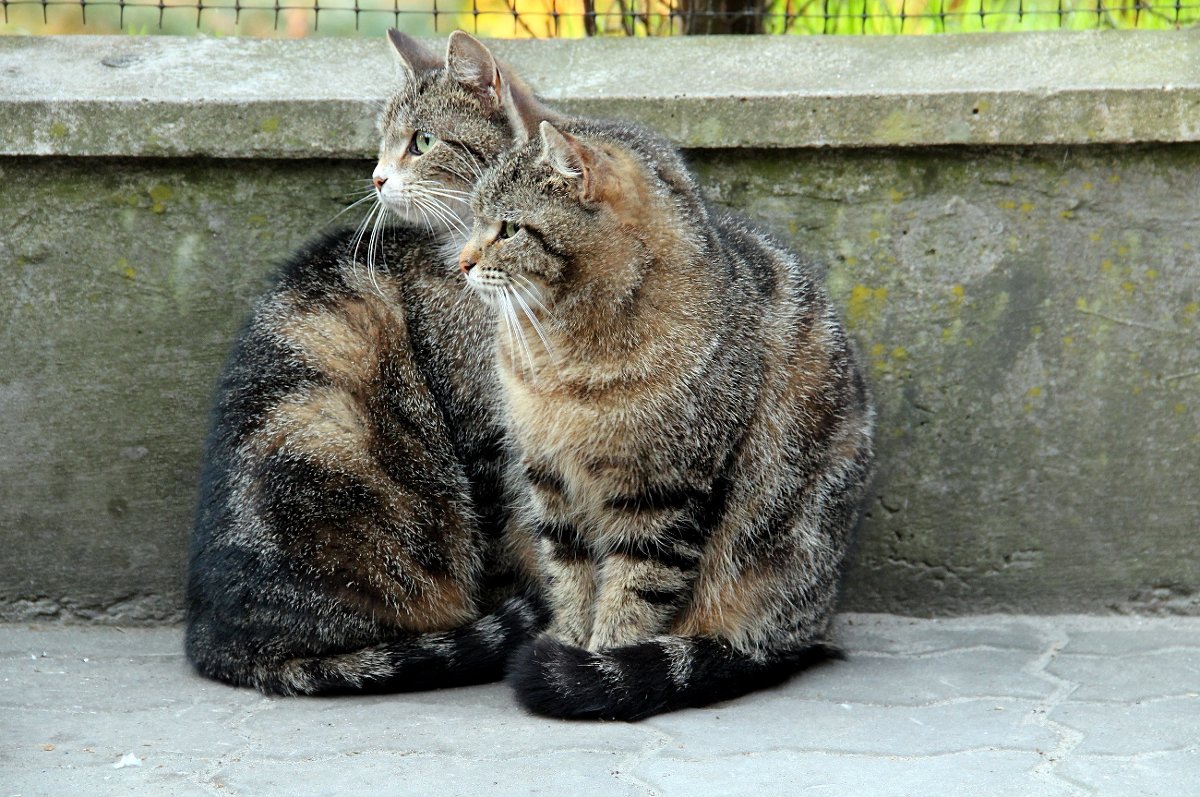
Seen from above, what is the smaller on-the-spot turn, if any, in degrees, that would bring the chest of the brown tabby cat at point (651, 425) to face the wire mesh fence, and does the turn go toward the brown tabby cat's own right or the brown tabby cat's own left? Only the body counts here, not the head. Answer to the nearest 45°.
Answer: approximately 135° to the brown tabby cat's own right

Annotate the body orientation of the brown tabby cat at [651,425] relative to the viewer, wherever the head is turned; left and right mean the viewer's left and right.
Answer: facing the viewer and to the left of the viewer

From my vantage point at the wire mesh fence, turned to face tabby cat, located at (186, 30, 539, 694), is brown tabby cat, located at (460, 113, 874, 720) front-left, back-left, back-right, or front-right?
front-left
